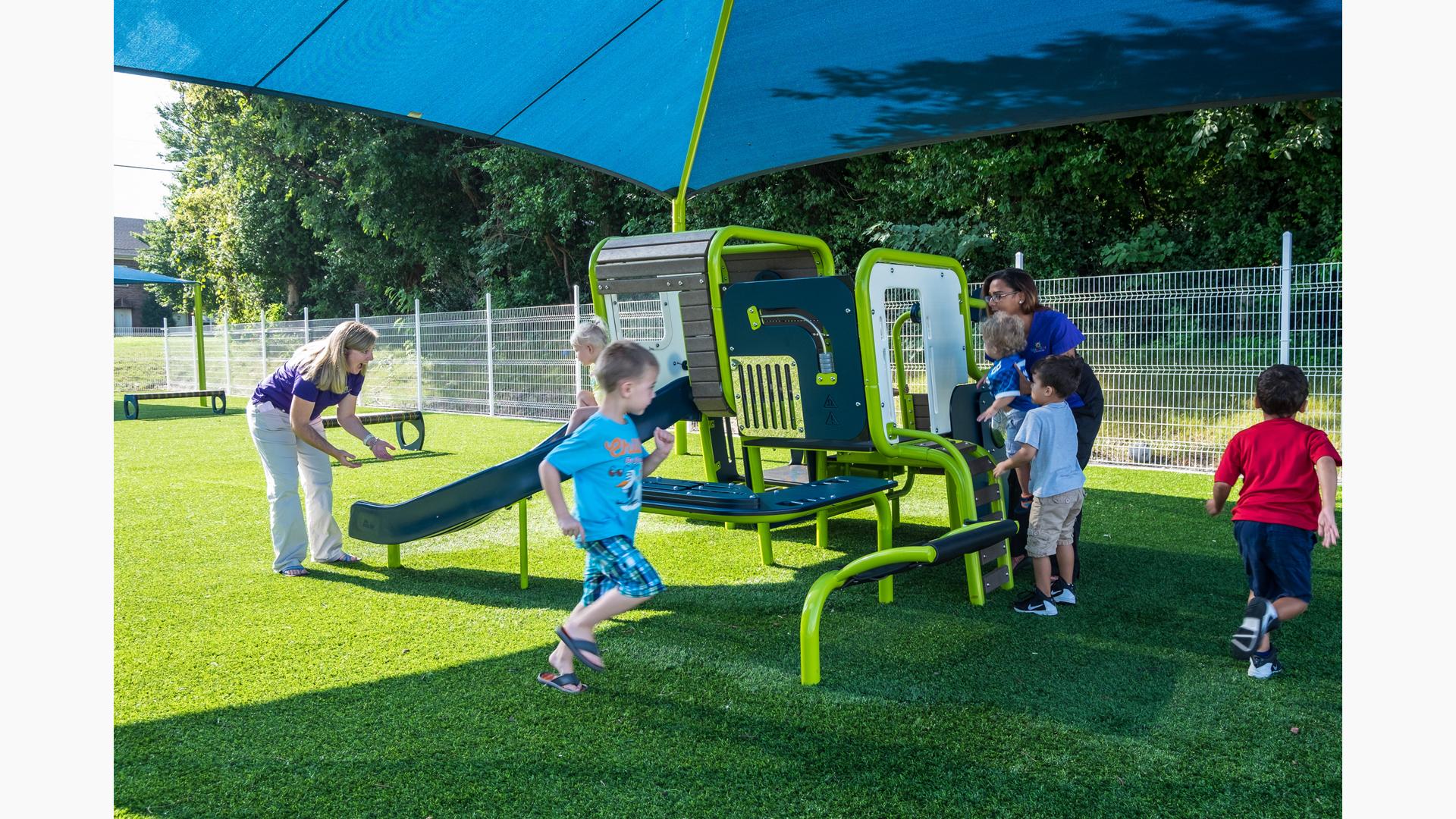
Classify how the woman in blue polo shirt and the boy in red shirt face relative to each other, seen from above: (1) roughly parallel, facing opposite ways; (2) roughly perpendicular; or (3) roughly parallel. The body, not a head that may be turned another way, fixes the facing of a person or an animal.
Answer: roughly perpendicular

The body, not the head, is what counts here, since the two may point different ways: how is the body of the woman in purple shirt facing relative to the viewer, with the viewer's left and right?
facing to the right of the viewer

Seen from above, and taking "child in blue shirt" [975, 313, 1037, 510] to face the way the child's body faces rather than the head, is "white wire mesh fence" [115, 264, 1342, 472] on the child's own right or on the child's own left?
on the child's own right

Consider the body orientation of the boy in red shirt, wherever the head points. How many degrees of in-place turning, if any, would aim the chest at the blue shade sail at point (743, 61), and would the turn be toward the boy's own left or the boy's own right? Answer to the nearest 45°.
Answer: approximately 45° to the boy's own left

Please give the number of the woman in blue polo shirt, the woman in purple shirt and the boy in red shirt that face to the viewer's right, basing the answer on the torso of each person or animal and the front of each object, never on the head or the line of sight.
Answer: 1

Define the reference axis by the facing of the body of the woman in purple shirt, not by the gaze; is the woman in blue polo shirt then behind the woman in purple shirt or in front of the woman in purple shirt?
in front

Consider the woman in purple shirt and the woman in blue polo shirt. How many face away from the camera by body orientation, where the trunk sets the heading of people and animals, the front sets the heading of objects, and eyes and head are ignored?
0

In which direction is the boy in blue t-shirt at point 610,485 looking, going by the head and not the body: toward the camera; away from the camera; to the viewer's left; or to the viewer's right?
to the viewer's right

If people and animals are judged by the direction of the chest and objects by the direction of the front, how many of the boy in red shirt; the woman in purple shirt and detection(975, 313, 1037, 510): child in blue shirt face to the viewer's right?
1

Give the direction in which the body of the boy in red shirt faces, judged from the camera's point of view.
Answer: away from the camera

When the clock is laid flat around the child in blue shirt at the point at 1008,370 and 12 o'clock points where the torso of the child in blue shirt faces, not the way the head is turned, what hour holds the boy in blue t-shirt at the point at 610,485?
The boy in blue t-shirt is roughly at 10 o'clock from the child in blue shirt.

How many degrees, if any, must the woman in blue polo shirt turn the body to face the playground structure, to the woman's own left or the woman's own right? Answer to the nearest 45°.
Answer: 0° — they already face it

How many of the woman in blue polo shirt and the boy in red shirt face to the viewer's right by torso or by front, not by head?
0

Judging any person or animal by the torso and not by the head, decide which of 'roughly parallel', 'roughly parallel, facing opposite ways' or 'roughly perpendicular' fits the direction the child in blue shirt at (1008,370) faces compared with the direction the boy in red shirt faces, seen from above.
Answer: roughly perpendicular

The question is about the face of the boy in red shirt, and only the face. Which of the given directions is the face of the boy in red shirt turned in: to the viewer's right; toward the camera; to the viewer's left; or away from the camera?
away from the camera

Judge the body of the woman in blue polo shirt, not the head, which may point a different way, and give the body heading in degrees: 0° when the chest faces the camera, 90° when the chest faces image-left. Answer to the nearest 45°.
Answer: approximately 90°

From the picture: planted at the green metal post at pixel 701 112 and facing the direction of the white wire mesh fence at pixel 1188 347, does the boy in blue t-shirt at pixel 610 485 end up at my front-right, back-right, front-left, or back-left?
back-right

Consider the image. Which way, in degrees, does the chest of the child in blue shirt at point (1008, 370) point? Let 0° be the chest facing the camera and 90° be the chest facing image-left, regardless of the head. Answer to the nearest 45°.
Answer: approximately 90°

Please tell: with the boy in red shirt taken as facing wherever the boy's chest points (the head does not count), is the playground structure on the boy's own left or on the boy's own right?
on the boy's own left

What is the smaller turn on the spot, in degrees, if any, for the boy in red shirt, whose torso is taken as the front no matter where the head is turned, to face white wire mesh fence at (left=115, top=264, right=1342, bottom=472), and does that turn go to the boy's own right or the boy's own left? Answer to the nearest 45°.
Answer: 0° — they already face it
